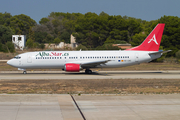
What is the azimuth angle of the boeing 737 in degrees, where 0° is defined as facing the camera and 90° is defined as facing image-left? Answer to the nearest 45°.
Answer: approximately 90°
